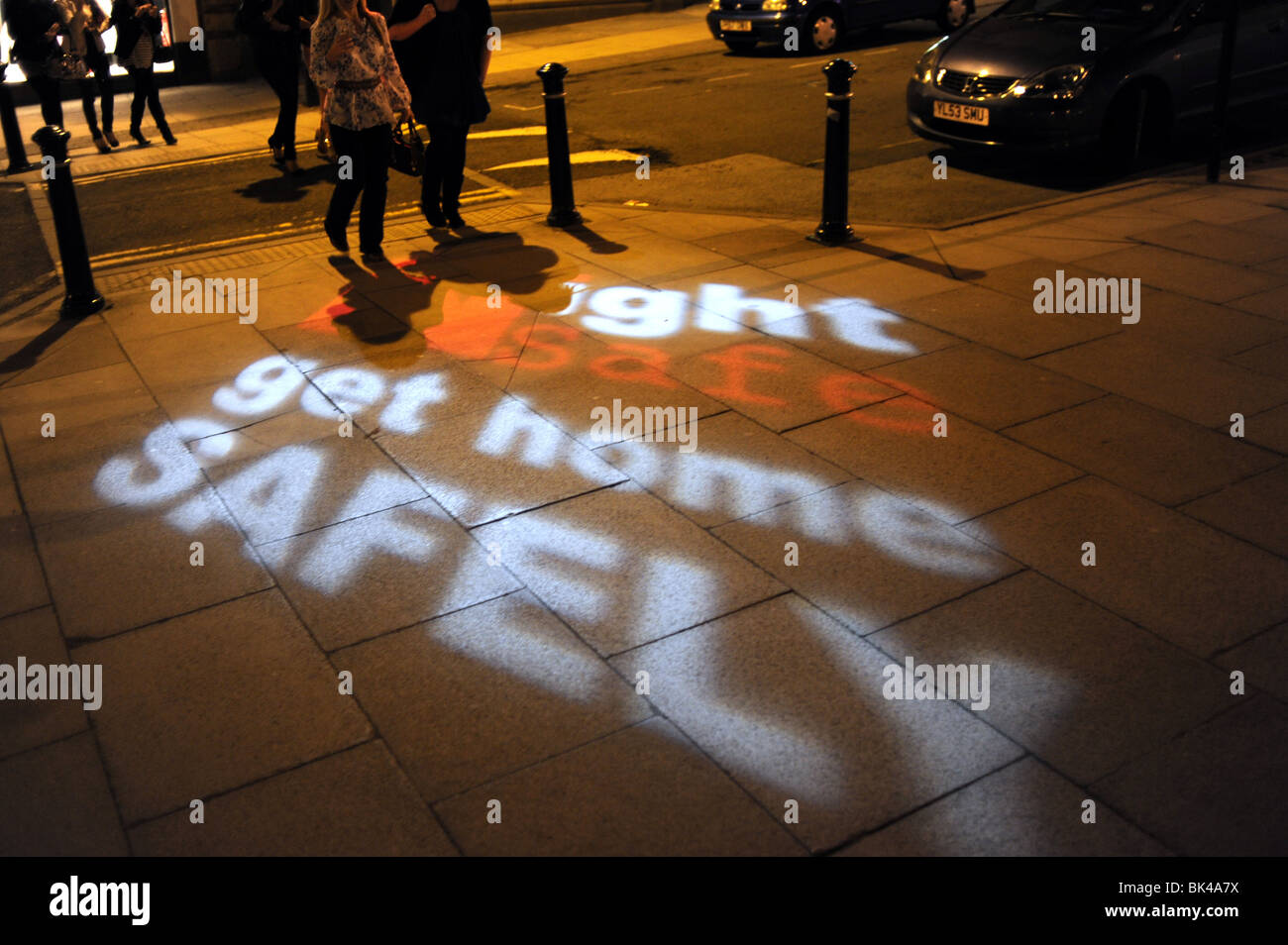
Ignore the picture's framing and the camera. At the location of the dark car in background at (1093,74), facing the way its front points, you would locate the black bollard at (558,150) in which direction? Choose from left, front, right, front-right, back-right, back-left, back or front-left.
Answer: front

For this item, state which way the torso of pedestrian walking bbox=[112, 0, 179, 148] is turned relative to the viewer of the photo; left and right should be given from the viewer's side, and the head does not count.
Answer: facing the viewer and to the right of the viewer

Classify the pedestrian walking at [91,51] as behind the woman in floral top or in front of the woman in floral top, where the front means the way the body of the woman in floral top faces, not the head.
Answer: behind

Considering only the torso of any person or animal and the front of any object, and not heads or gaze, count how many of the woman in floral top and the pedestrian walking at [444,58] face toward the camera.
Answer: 2

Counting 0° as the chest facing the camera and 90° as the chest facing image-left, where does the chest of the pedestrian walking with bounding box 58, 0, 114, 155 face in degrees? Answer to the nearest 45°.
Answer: approximately 315°

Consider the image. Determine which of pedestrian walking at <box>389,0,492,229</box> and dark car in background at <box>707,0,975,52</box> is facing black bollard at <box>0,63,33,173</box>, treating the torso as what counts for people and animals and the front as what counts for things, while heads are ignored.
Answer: the dark car in background

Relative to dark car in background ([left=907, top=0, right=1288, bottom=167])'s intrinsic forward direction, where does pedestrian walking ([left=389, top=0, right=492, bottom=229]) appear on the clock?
The pedestrian walking is roughly at 12 o'clock from the dark car in background.

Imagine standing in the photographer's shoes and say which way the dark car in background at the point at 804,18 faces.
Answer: facing the viewer and to the left of the viewer

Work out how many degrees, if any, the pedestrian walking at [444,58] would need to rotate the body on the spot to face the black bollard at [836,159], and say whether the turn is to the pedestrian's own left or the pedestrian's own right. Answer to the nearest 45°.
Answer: approximately 90° to the pedestrian's own left

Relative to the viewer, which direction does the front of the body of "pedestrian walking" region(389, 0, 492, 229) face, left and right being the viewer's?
facing the viewer

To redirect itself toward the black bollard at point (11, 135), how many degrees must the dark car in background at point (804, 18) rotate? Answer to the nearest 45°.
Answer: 0° — it already faces it

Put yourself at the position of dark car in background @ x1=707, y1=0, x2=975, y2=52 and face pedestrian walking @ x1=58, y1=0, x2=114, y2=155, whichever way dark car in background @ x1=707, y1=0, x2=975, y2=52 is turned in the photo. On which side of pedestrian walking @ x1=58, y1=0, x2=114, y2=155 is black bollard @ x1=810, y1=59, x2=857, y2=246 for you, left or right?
left

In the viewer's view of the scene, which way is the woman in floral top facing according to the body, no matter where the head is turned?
toward the camera

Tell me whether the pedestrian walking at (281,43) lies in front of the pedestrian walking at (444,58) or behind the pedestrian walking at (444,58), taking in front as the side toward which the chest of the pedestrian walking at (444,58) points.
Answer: behind
